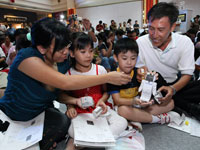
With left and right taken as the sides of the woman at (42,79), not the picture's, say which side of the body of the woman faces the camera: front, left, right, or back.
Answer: right

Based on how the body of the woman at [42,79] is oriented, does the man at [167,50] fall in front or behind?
in front

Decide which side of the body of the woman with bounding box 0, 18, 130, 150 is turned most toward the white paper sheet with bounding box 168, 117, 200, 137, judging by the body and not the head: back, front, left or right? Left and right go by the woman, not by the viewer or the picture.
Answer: front

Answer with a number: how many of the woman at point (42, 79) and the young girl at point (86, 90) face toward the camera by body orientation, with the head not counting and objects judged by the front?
1

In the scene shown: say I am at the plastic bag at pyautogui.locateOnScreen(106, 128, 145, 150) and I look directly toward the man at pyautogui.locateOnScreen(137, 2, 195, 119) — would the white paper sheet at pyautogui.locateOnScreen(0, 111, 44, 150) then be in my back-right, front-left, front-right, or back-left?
back-left

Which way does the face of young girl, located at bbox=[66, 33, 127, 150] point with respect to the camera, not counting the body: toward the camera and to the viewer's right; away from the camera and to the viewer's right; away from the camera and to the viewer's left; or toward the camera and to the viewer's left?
toward the camera and to the viewer's right

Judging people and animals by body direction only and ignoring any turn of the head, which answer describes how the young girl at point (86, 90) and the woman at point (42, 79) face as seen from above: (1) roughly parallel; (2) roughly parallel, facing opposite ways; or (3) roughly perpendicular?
roughly perpendicular
